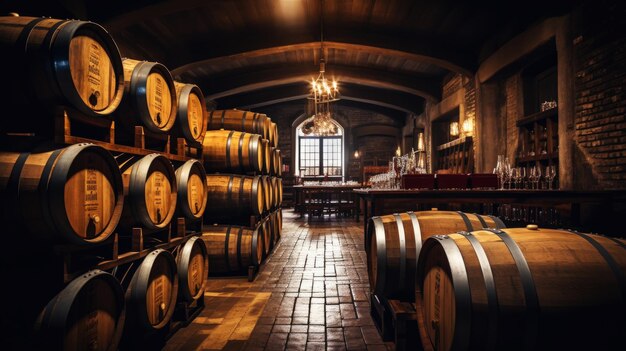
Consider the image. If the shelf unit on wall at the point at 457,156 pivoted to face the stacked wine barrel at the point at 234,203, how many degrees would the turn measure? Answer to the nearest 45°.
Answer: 0° — it already faces it

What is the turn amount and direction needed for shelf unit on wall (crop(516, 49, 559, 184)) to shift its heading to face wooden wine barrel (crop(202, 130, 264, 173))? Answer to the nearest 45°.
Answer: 0° — it already faces it

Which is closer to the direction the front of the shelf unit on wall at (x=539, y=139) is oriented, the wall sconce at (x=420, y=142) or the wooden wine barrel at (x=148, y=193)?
the wooden wine barrel

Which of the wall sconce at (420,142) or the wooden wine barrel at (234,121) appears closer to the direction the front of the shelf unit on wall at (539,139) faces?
the wooden wine barrel

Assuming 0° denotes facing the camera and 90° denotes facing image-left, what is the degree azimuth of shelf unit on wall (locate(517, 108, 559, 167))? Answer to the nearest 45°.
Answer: approximately 45°

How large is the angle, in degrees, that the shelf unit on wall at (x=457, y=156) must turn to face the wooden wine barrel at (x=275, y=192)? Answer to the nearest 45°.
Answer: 0° — it already faces it
